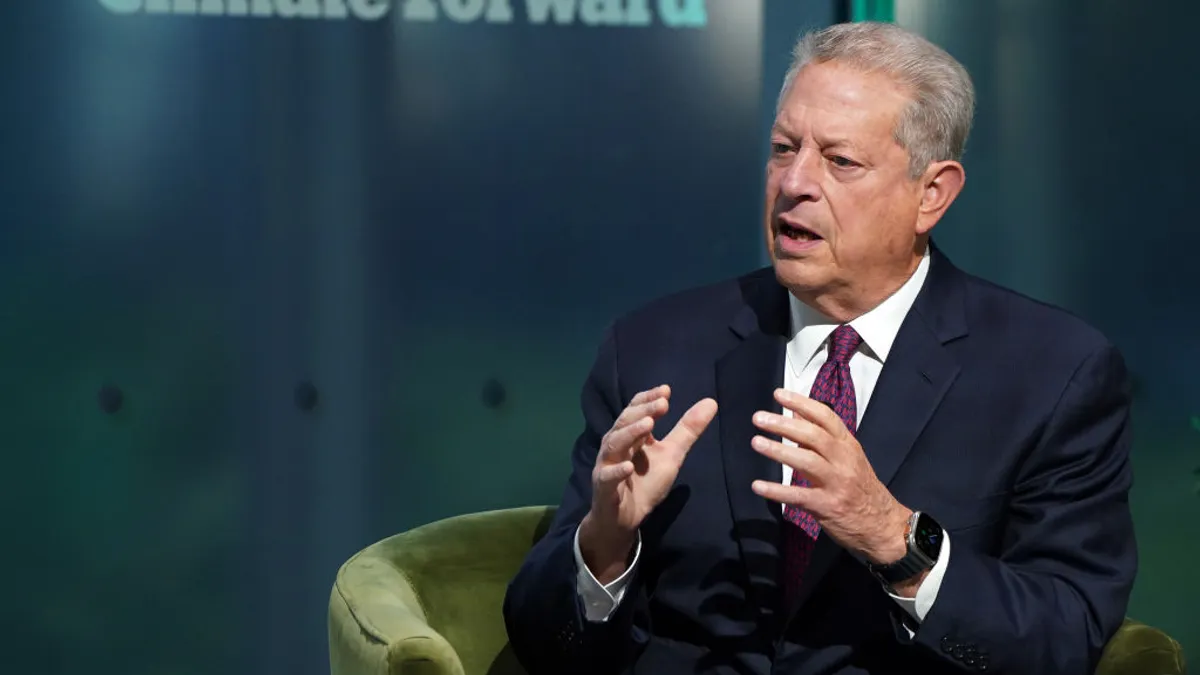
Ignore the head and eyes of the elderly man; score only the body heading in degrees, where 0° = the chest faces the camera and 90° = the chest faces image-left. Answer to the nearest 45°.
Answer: approximately 45°
